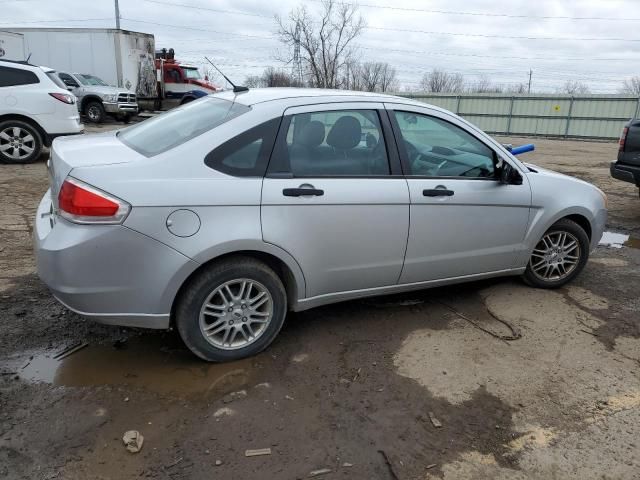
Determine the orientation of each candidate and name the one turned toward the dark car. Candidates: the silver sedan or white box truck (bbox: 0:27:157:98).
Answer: the silver sedan

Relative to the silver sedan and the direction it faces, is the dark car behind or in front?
in front

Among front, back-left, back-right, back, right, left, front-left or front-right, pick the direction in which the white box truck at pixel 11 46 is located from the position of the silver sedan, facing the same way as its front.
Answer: left

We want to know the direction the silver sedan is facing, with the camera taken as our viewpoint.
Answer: facing away from the viewer and to the right of the viewer

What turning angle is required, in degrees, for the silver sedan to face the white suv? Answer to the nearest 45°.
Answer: approximately 90° to its left

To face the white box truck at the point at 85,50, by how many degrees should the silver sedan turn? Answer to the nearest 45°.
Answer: approximately 90° to its left

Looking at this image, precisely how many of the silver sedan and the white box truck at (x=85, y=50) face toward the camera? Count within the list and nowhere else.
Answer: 0

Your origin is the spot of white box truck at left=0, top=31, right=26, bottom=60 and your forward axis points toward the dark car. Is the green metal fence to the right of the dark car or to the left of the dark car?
left
